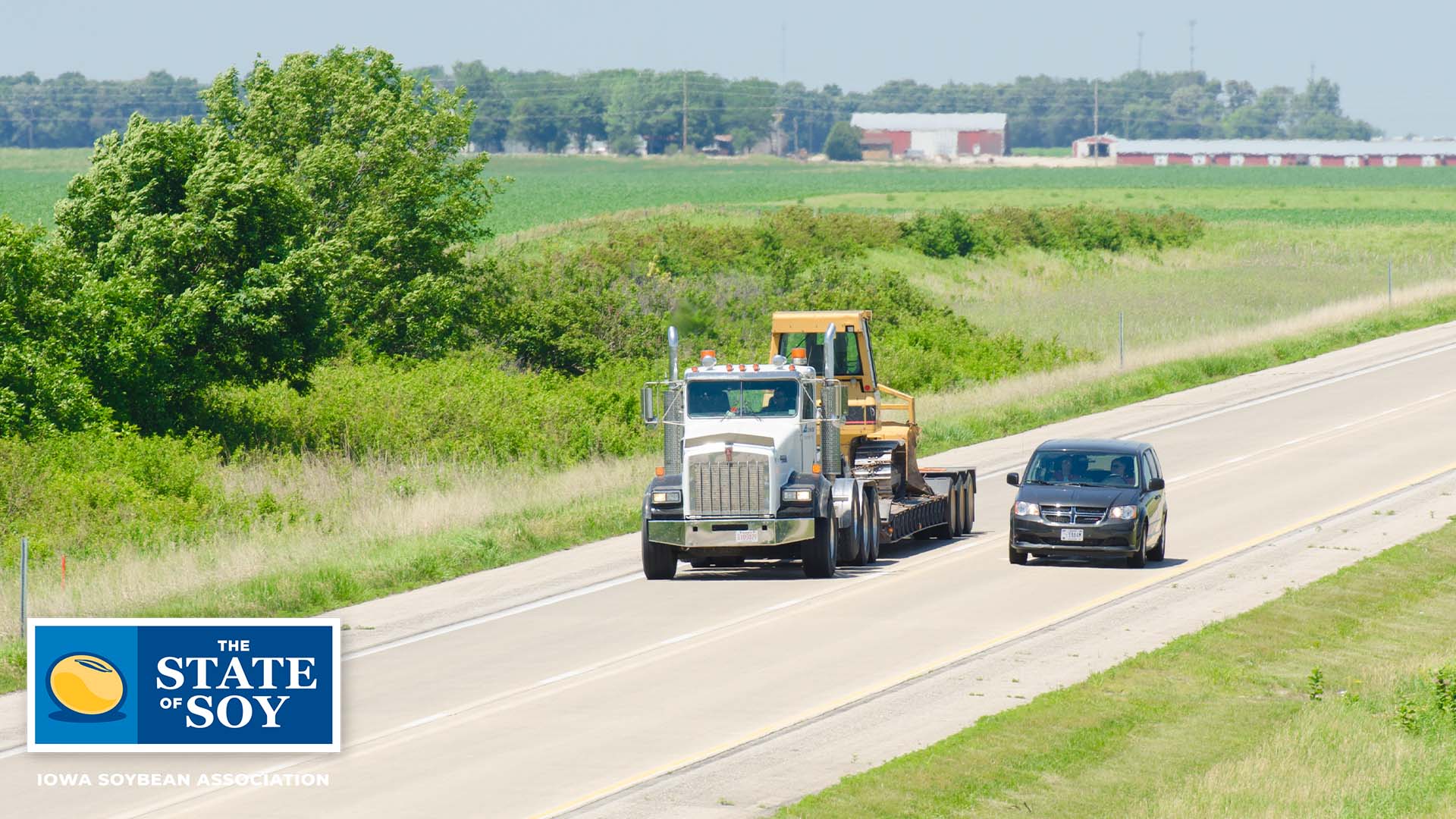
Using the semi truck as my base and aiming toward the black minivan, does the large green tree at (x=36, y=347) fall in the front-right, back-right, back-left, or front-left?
back-left

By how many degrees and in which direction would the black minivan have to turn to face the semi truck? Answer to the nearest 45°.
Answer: approximately 45° to its right

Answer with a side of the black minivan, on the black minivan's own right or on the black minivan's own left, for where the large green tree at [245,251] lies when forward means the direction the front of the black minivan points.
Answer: on the black minivan's own right

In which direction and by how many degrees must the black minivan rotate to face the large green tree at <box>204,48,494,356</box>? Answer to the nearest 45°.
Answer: approximately 135° to its right

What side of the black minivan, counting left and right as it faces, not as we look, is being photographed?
front

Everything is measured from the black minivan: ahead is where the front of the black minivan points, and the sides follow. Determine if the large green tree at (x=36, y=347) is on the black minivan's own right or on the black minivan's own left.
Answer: on the black minivan's own right

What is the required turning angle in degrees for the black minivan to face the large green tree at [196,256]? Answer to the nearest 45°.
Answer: approximately 135° to its right

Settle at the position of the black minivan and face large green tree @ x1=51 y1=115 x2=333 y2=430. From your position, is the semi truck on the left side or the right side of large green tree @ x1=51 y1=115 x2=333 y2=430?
left
